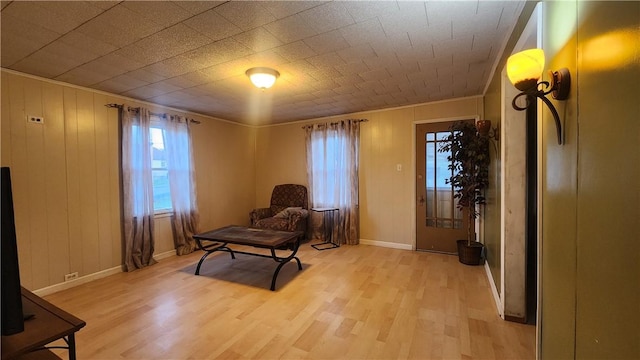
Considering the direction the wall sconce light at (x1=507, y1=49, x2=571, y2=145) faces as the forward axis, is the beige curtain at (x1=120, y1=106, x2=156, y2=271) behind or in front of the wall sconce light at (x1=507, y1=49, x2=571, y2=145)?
in front

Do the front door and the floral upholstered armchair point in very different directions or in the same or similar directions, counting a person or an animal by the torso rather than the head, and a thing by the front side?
same or similar directions

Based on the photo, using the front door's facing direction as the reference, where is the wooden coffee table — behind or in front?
in front

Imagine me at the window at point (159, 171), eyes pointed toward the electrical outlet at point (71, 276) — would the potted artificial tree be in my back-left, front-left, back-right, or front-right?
back-left

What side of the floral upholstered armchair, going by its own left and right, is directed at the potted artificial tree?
left

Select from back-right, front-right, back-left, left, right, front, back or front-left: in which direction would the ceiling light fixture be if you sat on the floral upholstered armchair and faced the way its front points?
front-left

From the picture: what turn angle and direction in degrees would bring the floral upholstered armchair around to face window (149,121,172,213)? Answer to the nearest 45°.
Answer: approximately 45° to its right

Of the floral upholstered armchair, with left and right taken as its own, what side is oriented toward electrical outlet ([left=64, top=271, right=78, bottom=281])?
front

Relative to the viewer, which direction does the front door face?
toward the camera

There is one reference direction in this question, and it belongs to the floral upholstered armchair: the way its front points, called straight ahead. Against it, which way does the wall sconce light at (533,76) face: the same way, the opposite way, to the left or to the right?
to the right

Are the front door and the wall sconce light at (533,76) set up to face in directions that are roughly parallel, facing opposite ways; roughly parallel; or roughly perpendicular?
roughly perpendicular

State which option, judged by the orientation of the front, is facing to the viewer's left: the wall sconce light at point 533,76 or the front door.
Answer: the wall sconce light

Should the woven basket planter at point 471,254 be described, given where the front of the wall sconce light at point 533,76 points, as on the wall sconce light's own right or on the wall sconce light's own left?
on the wall sconce light's own right

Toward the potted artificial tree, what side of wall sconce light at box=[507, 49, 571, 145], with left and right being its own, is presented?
right

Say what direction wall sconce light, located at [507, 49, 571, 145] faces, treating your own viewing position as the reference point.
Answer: facing to the left of the viewer

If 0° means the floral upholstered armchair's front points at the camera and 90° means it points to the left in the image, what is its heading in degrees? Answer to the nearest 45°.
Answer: approximately 45°

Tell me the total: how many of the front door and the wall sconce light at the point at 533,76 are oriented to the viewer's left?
1
